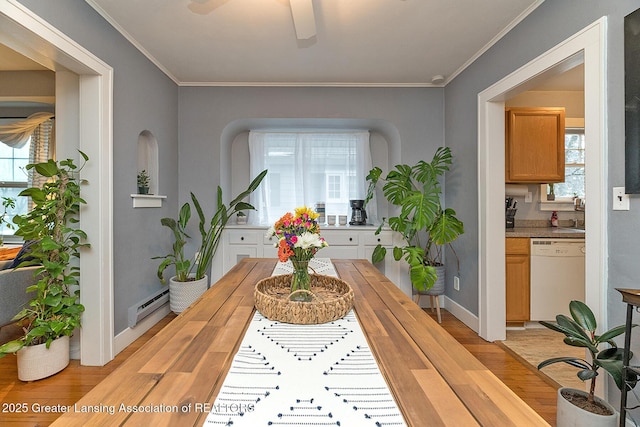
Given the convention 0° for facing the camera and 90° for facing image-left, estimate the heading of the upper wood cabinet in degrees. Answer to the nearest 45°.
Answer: approximately 0°

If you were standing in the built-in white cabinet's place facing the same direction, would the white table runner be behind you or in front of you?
in front

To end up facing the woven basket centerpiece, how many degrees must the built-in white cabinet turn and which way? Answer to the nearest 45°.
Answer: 0° — it already faces it

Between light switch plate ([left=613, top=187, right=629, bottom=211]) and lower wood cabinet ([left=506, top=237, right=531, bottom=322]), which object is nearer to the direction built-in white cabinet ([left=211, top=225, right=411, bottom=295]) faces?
the light switch plate

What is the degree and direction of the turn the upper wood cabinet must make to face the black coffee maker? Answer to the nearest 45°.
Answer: approximately 90° to its right

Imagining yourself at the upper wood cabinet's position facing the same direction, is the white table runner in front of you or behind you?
in front
